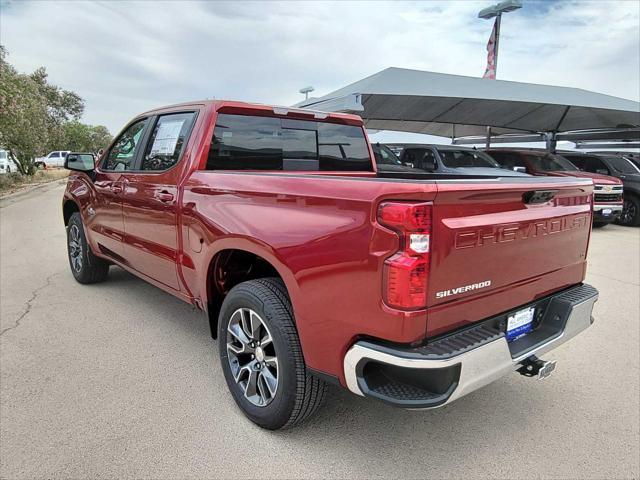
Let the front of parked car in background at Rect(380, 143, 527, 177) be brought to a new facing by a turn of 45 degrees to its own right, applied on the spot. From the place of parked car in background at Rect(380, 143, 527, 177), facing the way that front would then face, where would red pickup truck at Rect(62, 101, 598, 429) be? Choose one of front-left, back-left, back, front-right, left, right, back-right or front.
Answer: front

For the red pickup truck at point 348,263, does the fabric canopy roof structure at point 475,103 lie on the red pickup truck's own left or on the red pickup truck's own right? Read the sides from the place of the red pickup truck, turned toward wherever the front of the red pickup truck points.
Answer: on the red pickup truck's own right

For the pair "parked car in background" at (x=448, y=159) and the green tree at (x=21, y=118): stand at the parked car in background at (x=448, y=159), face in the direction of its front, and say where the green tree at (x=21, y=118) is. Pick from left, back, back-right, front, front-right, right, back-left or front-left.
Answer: back-right

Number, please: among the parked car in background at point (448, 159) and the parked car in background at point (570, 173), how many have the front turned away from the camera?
0

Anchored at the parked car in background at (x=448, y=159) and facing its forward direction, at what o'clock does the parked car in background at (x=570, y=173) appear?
the parked car in background at (x=570, y=173) is roughly at 10 o'clock from the parked car in background at (x=448, y=159).

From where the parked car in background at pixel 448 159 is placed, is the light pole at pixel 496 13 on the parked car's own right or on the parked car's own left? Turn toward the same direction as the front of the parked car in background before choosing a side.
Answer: on the parked car's own left

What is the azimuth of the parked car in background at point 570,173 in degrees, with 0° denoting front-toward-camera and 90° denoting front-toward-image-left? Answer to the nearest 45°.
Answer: approximately 315°

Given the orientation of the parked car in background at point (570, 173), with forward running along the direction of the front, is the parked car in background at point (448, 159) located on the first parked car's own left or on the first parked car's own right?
on the first parked car's own right

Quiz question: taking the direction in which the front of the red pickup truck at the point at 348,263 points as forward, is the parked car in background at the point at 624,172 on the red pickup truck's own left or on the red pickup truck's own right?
on the red pickup truck's own right

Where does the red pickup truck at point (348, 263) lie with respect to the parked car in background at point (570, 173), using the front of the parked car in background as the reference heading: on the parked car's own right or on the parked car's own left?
on the parked car's own right

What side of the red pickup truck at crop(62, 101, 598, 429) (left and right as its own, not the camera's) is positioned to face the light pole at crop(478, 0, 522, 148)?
right

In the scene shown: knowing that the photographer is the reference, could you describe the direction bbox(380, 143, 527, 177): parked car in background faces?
facing the viewer and to the right of the viewer

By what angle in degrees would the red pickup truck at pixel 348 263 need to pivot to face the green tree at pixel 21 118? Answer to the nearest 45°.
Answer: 0° — it already faces it

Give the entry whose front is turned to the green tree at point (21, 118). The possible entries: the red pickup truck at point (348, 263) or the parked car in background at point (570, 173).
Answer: the red pickup truck

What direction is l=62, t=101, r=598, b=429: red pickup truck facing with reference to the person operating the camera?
facing away from the viewer and to the left of the viewer
